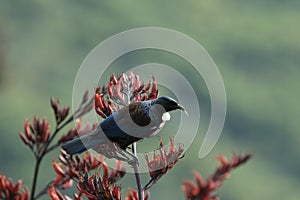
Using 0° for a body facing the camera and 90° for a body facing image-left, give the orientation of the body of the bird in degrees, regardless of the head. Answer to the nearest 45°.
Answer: approximately 270°
